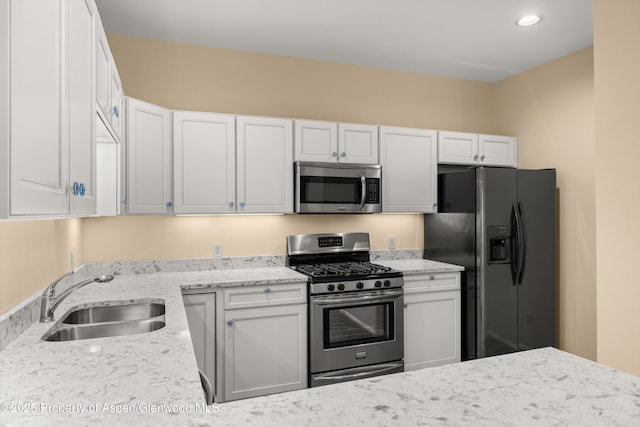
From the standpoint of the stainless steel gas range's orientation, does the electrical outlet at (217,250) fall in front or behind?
behind

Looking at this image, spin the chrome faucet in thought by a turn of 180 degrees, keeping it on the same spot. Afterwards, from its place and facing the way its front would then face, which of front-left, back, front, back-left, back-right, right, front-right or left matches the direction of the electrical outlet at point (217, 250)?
back-right

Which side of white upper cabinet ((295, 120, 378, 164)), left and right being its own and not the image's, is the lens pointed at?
front

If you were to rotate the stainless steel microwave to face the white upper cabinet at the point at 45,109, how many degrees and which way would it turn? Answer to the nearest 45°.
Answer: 0° — it already faces it

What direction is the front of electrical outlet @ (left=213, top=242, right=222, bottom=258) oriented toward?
toward the camera

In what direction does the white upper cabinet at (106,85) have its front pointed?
to the viewer's right

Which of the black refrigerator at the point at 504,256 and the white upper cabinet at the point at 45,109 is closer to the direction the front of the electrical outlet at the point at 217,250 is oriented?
the white upper cabinet

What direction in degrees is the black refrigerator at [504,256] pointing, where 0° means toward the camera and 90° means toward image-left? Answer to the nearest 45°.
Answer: approximately 315°

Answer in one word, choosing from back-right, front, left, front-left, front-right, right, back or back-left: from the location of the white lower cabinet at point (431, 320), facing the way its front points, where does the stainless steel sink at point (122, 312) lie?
right

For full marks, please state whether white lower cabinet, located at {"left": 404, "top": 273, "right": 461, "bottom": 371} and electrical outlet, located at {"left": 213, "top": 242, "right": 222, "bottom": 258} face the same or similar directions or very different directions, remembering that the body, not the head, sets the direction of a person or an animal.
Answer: same or similar directions

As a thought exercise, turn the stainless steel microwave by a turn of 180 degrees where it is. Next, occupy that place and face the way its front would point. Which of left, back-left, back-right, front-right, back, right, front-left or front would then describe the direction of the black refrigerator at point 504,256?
right

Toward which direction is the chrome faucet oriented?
to the viewer's right

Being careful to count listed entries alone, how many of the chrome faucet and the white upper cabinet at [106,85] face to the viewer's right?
2

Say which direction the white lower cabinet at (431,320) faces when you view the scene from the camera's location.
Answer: facing the viewer and to the right of the viewer
